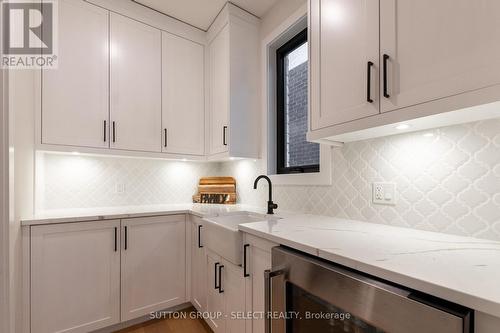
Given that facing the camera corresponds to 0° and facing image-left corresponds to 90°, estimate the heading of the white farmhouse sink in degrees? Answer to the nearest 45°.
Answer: approximately 45°

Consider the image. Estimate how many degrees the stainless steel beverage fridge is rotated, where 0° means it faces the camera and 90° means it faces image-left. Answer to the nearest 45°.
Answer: approximately 45°
